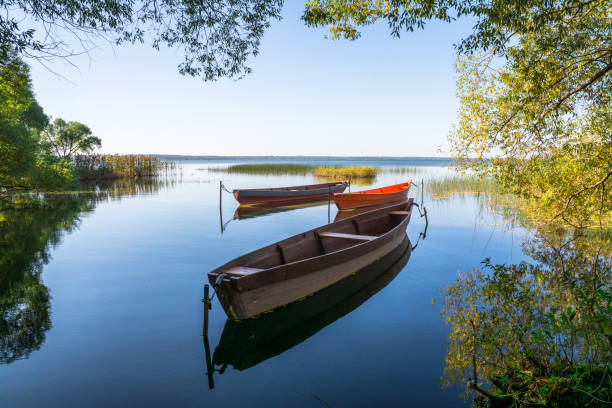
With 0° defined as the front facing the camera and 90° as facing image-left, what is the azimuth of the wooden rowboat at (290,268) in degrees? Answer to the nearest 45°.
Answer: approximately 225°

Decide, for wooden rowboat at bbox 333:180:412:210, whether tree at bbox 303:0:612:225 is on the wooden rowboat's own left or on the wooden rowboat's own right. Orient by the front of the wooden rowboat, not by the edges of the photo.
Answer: on the wooden rowboat's own right

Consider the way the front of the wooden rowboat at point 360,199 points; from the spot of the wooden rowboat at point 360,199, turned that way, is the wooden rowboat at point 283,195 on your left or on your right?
on your left

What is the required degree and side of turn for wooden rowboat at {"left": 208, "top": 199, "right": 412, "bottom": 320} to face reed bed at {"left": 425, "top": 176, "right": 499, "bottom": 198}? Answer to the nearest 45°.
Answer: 0° — it already faces it

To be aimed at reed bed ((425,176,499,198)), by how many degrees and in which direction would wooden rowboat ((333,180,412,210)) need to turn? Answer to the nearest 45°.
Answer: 0° — it already faces it

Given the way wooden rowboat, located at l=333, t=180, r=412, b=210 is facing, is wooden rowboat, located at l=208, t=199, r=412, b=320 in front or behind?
behind

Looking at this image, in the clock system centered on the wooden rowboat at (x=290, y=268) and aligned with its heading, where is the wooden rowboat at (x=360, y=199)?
the wooden rowboat at (x=360, y=199) is roughly at 11 o'clock from the wooden rowboat at (x=290, y=268).

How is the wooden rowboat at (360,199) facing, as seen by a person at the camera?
facing away from the viewer and to the right of the viewer

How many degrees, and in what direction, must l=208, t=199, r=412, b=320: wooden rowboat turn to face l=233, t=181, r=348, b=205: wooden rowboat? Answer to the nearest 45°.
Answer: approximately 45° to its left
